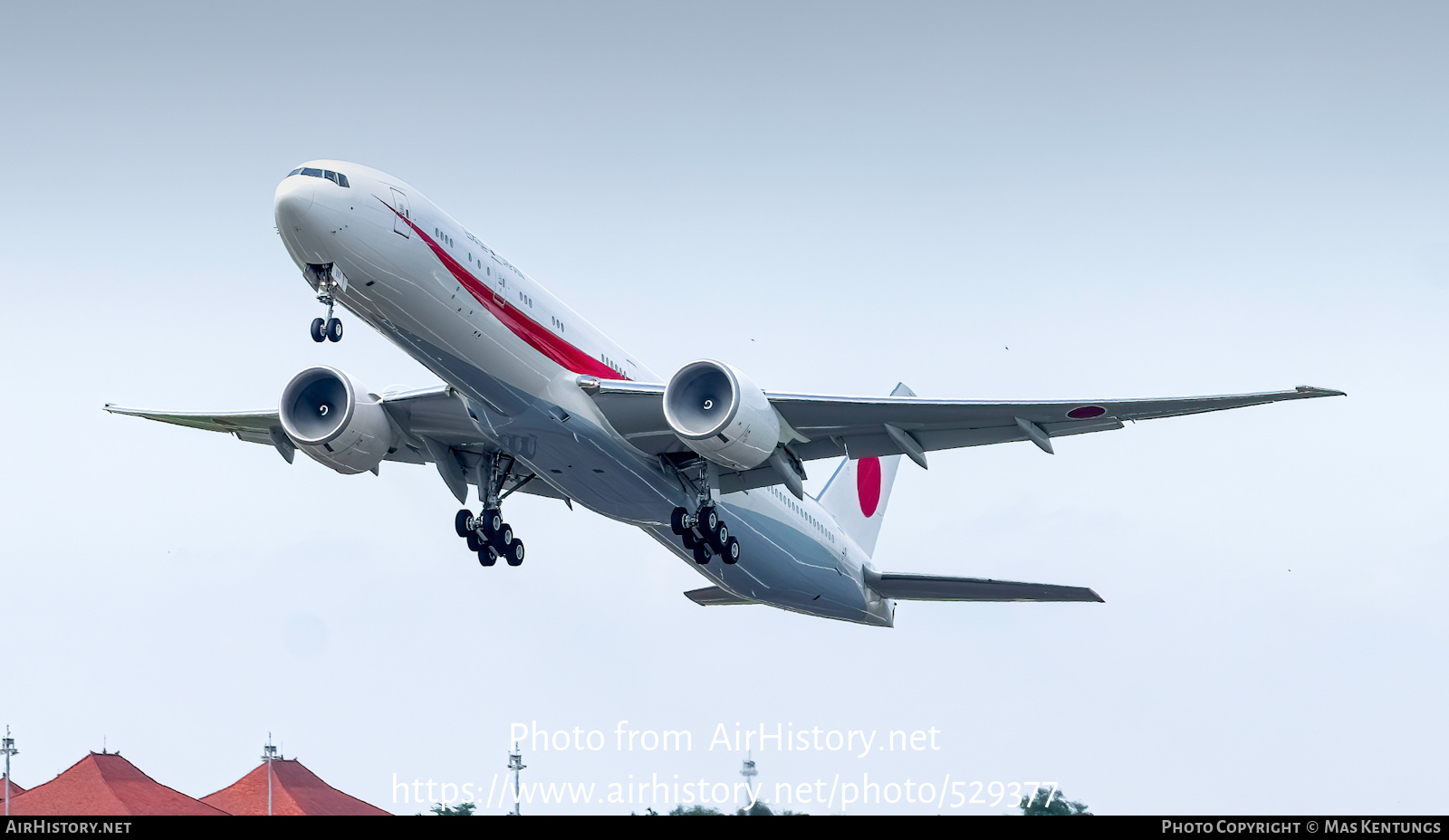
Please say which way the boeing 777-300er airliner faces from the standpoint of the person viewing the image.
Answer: facing the viewer and to the left of the viewer
